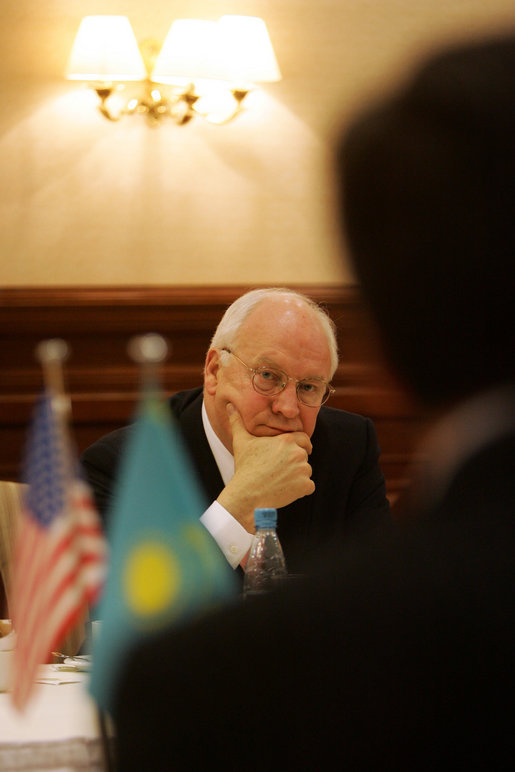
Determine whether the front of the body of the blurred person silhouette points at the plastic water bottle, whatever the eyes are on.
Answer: yes

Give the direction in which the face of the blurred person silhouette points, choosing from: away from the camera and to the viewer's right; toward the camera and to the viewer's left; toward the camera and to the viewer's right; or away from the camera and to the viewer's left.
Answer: away from the camera and to the viewer's left

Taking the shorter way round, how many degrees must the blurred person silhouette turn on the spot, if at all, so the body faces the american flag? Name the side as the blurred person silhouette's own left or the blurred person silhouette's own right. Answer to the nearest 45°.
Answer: approximately 45° to the blurred person silhouette's own left

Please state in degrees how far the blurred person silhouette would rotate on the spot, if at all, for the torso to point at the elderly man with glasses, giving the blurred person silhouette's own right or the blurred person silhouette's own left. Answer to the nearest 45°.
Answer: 0° — they already face them

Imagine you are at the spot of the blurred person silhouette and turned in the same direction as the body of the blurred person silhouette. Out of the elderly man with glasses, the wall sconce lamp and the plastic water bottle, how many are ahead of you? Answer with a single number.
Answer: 3

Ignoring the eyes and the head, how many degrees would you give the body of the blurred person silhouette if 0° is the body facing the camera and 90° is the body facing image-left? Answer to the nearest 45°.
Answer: approximately 180°
